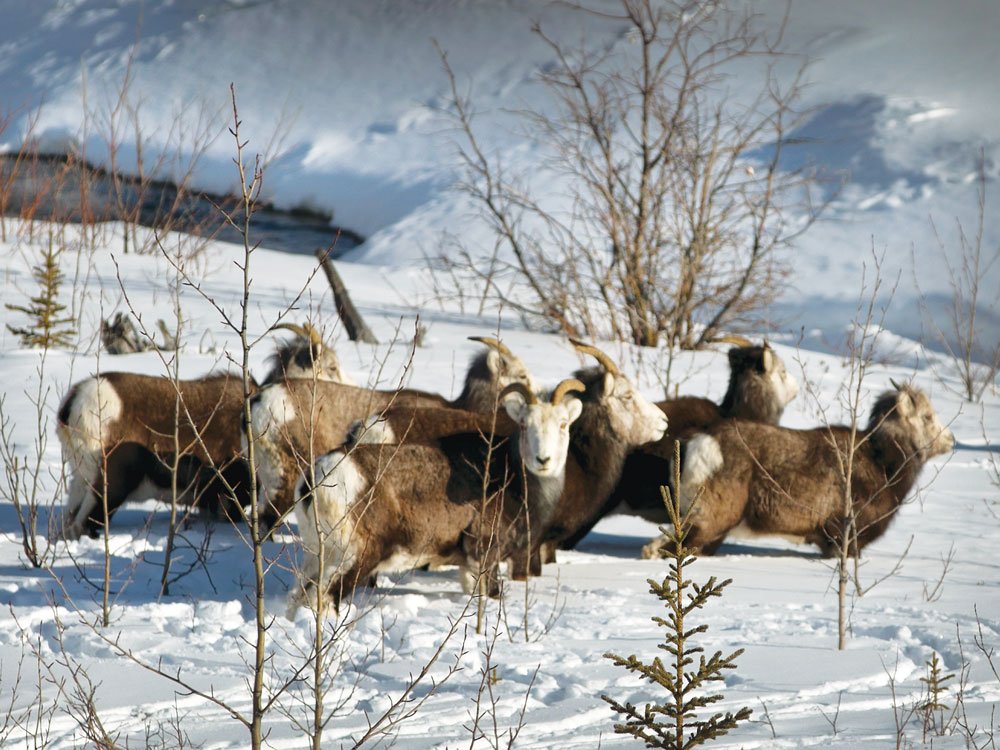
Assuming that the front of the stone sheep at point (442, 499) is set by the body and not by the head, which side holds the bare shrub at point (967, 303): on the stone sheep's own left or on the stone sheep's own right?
on the stone sheep's own left

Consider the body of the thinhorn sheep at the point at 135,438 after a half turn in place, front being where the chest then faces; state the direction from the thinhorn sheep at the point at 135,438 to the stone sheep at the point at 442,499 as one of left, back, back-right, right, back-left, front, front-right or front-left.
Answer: back-left

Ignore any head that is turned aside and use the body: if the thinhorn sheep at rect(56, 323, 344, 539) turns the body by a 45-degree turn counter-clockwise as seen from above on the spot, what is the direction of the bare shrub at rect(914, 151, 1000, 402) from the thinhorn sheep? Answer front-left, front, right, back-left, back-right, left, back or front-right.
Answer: front

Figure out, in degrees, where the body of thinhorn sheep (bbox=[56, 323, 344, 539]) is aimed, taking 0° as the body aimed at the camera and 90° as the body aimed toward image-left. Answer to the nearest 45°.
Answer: approximately 270°

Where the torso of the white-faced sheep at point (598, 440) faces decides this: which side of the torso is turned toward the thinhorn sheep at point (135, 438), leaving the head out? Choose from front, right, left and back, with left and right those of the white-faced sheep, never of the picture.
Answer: back

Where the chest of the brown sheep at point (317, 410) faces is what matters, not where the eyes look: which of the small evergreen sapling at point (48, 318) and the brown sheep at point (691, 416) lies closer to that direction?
the brown sheep

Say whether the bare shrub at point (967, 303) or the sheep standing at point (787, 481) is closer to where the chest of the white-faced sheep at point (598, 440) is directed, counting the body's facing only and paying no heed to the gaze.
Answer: the sheep standing

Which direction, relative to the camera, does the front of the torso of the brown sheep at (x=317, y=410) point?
to the viewer's right

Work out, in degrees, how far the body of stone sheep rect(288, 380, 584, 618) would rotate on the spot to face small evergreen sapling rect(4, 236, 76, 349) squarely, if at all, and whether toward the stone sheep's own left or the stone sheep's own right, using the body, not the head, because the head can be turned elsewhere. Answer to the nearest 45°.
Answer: approximately 135° to the stone sheep's own left

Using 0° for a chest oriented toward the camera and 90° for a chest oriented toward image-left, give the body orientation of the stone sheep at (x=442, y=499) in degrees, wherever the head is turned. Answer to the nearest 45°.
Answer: approximately 270°

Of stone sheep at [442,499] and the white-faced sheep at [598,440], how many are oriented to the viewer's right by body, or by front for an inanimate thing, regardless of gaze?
2

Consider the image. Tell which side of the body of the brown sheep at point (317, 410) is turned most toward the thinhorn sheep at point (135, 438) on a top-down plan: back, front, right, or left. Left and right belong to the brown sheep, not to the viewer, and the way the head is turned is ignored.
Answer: back

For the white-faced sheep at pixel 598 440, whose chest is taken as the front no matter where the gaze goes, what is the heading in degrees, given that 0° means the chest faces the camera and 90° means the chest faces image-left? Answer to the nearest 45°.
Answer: approximately 270°

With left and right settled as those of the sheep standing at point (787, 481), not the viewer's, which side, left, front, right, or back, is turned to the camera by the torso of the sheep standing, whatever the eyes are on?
right
